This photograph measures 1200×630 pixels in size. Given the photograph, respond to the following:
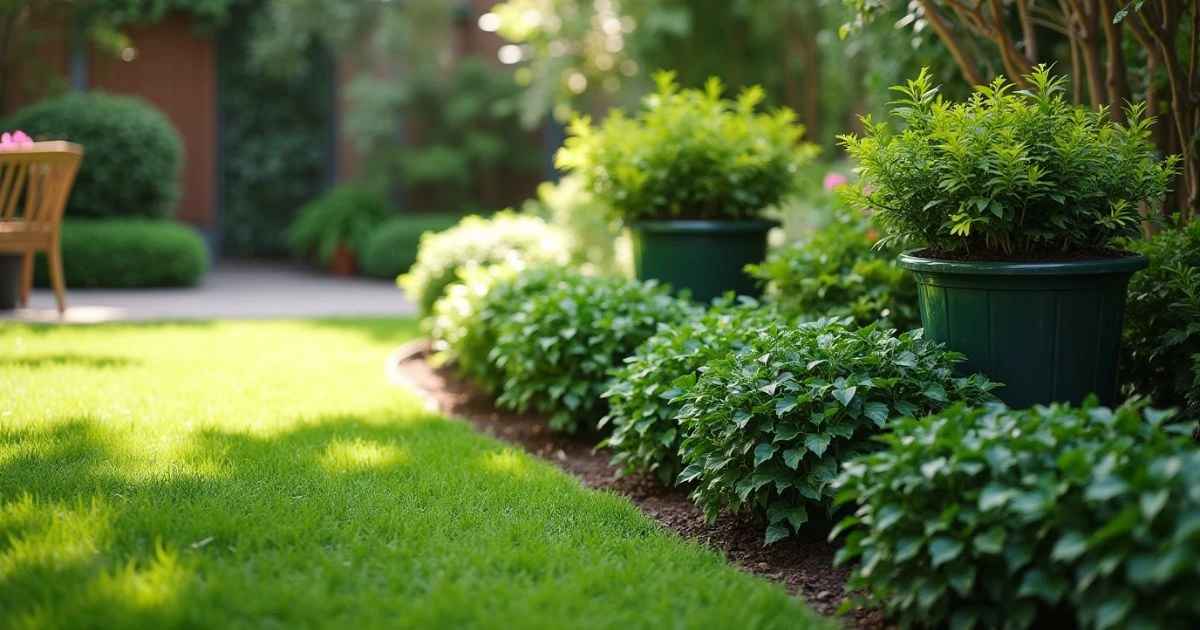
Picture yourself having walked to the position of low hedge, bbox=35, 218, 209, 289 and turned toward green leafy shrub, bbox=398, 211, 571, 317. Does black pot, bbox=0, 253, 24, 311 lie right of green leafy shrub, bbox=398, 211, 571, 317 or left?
right

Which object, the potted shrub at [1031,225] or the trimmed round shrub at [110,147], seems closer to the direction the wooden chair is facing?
the trimmed round shrub

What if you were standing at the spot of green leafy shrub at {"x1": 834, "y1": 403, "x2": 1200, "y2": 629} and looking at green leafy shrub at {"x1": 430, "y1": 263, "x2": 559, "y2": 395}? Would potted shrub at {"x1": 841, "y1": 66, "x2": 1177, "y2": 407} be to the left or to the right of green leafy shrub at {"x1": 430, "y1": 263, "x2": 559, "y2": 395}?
right

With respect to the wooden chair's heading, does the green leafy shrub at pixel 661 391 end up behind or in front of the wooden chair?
behind

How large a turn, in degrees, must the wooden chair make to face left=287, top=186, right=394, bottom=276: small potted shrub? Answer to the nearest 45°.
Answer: approximately 90° to its right

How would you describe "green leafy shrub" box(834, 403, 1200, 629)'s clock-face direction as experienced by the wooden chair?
The green leafy shrub is roughly at 7 o'clock from the wooden chair.

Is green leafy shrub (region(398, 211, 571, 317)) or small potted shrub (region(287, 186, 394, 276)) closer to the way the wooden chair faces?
the small potted shrub

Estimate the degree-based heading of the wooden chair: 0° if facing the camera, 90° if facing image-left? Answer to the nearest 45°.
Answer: approximately 135°

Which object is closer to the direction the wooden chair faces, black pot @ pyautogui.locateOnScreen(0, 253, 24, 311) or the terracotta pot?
the black pot

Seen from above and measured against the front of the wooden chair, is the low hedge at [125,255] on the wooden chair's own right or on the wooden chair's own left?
on the wooden chair's own right

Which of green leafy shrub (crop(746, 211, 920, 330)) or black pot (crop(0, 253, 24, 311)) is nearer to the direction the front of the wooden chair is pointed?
the black pot

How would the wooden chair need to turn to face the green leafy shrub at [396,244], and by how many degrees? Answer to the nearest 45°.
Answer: approximately 90° to its right

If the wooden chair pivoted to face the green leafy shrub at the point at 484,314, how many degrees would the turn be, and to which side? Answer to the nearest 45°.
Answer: approximately 180°
